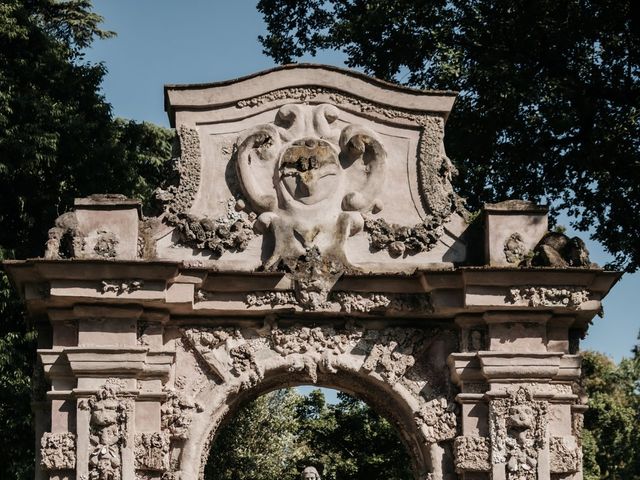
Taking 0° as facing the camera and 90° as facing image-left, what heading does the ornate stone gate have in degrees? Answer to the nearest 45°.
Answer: approximately 0°
